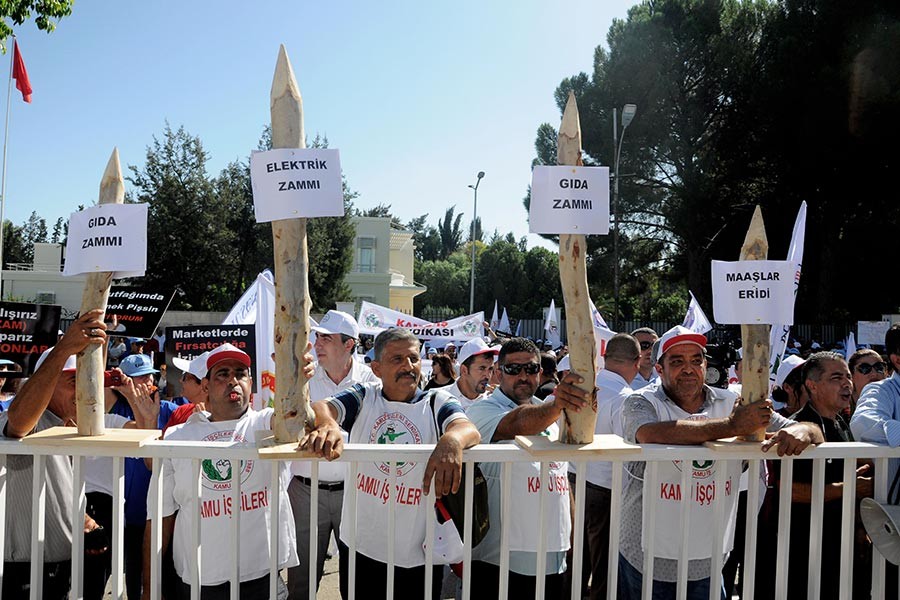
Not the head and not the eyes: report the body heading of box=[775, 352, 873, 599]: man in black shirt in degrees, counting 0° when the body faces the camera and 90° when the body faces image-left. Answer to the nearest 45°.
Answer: approximately 315°

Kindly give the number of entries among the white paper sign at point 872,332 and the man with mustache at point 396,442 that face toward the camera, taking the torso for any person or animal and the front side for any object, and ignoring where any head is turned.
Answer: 2

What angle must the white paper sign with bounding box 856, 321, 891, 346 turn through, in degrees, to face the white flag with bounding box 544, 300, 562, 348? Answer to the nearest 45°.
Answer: approximately 45° to its right

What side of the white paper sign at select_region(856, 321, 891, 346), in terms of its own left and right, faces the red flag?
right

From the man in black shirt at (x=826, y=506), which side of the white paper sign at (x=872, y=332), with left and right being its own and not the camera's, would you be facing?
front

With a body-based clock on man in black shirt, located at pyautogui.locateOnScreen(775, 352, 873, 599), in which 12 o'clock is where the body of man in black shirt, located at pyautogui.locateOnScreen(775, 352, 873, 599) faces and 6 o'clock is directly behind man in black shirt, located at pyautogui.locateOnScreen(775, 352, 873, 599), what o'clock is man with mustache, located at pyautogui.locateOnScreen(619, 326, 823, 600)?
man with mustache, located at pyautogui.locateOnScreen(619, 326, 823, 600) is roughly at 3 o'clock from man in black shirt, located at pyautogui.locateOnScreen(775, 352, 873, 599).

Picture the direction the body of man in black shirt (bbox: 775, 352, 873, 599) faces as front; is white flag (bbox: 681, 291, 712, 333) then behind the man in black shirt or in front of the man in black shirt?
behind

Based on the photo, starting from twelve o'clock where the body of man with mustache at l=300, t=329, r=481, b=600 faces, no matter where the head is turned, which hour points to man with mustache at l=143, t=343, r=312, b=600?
man with mustache at l=143, t=343, r=312, b=600 is roughly at 3 o'clock from man with mustache at l=300, t=329, r=481, b=600.

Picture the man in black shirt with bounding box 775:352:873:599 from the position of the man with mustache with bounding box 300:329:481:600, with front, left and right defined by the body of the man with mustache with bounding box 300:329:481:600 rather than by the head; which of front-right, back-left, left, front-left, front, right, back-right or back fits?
left

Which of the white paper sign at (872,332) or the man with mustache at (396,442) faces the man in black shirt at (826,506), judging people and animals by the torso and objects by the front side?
the white paper sign

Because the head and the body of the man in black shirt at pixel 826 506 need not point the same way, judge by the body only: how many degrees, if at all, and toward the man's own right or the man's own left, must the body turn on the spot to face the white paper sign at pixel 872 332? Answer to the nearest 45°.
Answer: approximately 135° to the man's own left

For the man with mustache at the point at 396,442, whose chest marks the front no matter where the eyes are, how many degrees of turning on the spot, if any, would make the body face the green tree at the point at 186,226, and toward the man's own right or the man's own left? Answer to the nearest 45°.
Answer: approximately 180°

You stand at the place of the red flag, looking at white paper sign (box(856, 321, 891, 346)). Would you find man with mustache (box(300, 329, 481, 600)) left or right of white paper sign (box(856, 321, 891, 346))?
right

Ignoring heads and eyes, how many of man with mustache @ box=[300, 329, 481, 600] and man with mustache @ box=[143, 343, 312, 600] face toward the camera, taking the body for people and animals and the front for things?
2
